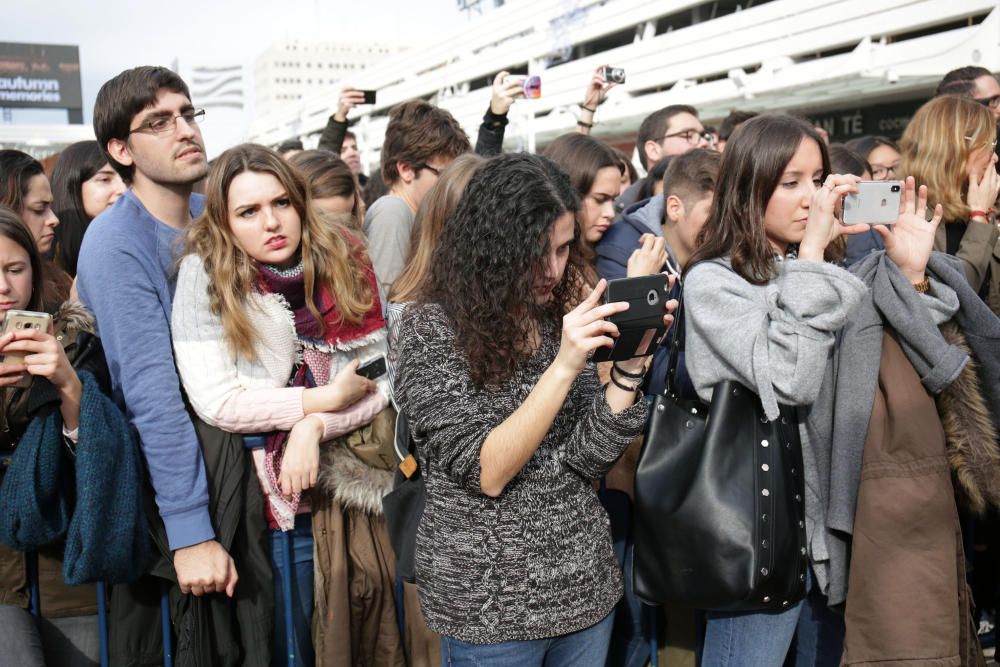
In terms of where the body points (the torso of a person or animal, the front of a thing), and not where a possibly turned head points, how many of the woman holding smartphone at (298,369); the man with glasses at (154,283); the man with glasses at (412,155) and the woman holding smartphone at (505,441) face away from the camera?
0

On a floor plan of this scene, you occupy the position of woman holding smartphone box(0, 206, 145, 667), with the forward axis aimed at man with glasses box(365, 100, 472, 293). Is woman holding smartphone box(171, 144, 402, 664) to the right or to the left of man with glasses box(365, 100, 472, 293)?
right

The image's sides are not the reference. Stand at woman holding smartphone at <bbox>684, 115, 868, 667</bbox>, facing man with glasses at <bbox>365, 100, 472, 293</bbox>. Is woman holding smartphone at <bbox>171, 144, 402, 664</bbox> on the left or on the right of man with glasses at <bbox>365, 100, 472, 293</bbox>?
left

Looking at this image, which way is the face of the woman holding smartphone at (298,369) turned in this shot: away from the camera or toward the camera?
toward the camera

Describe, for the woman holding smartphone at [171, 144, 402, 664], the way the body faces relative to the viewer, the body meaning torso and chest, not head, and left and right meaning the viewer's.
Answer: facing the viewer and to the right of the viewer

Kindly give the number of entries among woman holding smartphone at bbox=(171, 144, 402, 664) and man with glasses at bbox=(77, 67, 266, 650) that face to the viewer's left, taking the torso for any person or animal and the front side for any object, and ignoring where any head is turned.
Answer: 0

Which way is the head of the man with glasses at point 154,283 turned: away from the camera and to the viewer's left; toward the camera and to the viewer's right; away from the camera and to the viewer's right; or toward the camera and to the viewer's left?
toward the camera and to the viewer's right

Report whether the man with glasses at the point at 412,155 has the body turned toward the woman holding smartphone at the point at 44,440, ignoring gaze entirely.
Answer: no

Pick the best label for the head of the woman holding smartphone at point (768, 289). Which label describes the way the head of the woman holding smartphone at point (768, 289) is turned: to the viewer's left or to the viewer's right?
to the viewer's right

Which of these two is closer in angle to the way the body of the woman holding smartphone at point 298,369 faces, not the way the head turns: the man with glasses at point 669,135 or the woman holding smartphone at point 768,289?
the woman holding smartphone

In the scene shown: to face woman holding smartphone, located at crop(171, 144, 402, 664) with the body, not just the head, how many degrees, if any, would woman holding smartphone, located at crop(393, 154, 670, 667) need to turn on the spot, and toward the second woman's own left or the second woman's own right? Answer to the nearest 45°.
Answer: approximately 180°

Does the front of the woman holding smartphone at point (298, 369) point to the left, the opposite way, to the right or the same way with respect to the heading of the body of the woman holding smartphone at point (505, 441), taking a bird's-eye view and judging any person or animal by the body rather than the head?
the same way
